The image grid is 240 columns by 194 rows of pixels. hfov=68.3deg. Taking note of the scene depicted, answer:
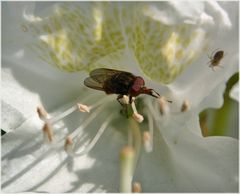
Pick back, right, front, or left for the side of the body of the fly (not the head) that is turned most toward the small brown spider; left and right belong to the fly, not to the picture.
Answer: front

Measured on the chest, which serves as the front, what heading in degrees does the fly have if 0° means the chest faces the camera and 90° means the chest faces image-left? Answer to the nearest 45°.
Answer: approximately 270°
